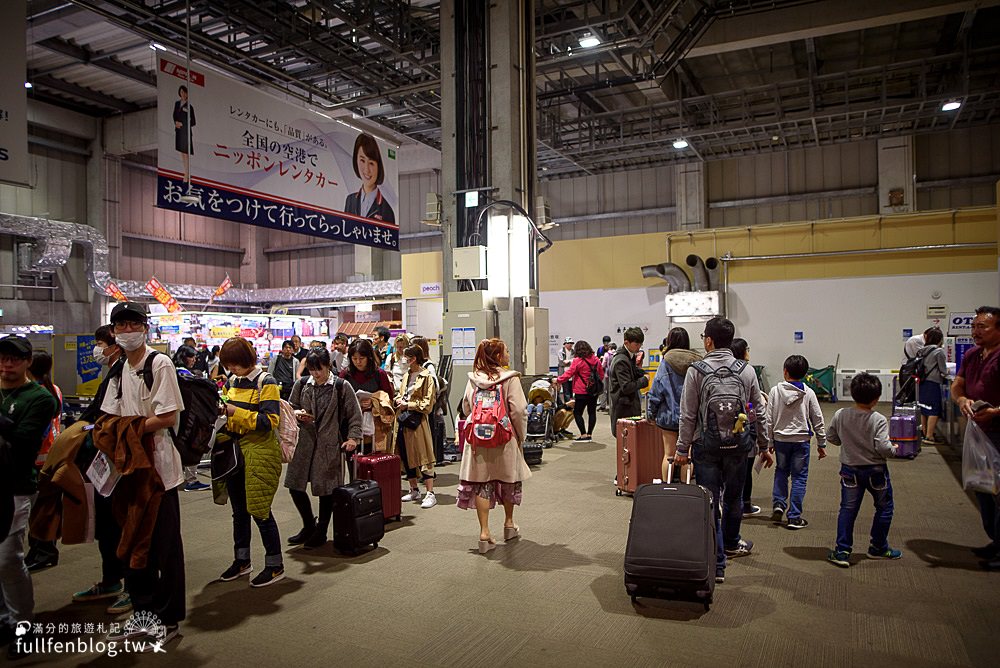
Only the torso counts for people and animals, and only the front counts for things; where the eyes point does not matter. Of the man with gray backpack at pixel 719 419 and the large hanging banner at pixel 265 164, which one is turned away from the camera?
the man with gray backpack

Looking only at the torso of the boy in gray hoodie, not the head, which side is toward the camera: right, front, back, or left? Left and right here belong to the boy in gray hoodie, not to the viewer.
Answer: back

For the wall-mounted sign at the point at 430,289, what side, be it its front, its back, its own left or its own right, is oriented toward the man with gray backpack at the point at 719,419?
front

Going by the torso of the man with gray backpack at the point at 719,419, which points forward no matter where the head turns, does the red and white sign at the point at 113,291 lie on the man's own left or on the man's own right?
on the man's own left

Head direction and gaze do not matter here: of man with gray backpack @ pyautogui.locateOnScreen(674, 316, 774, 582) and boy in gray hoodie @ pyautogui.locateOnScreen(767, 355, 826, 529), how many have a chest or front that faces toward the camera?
0

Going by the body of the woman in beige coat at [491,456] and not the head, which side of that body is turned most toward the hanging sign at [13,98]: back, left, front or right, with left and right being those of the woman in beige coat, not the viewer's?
left

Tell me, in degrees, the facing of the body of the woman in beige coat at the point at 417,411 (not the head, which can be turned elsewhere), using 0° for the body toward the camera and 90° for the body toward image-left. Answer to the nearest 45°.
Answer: approximately 45°

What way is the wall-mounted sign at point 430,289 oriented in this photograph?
toward the camera

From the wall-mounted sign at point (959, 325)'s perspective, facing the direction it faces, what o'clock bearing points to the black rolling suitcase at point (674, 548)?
The black rolling suitcase is roughly at 12 o'clock from the wall-mounted sign.

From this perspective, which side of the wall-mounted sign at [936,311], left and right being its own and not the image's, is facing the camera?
front

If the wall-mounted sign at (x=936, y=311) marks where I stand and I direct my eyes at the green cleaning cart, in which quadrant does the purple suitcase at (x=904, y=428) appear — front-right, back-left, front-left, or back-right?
front-left

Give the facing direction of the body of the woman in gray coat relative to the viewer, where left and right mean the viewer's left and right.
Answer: facing the viewer and to the left of the viewer

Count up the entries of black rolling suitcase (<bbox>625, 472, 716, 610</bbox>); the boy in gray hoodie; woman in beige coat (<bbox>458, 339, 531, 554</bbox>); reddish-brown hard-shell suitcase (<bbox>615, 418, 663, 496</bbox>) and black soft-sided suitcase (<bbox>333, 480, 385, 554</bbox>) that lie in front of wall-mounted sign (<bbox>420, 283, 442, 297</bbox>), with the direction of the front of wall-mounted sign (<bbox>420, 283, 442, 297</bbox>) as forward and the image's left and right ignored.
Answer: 5

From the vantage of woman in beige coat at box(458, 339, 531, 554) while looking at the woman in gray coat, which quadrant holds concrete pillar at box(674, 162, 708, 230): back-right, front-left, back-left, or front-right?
back-right
